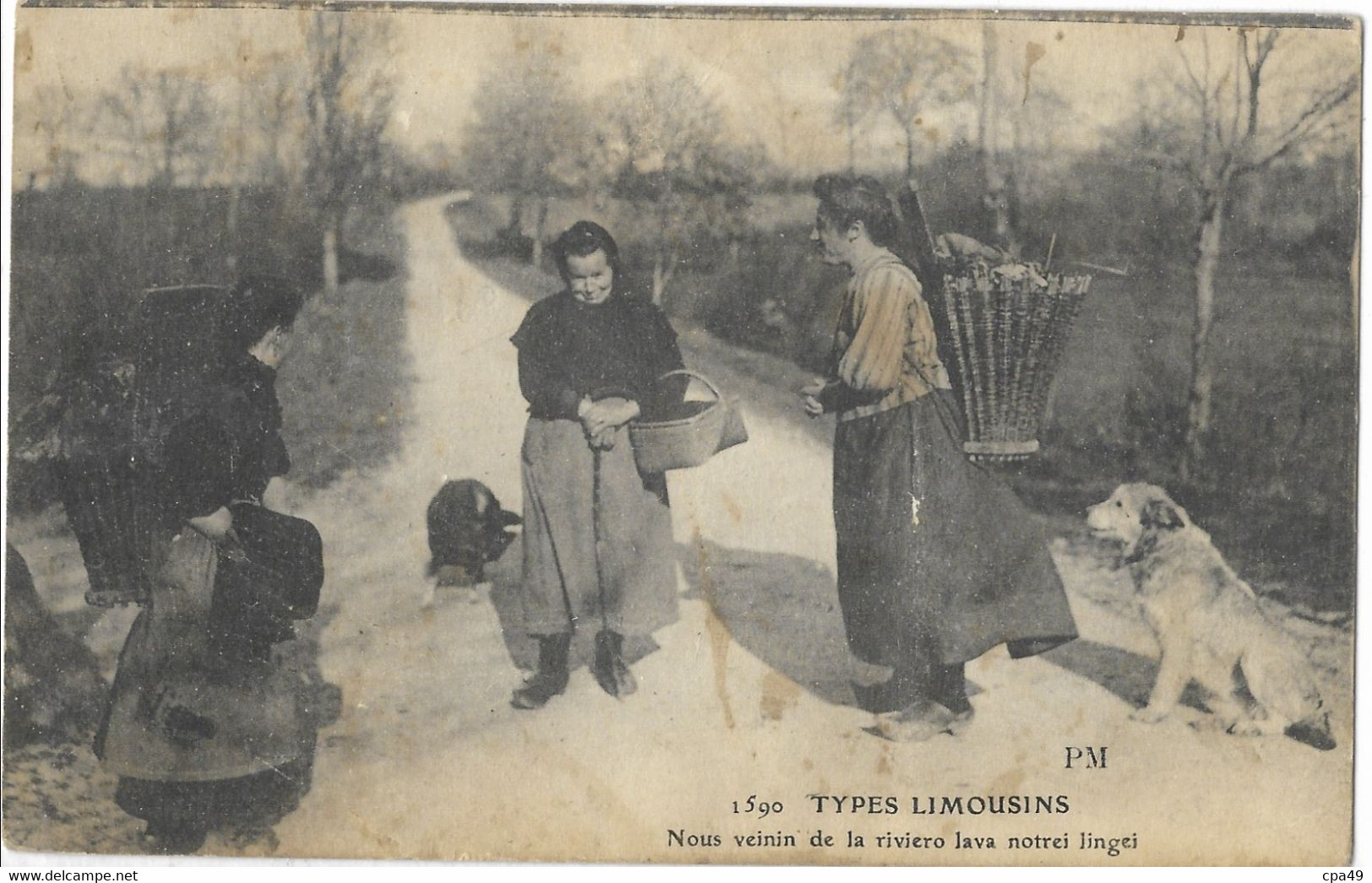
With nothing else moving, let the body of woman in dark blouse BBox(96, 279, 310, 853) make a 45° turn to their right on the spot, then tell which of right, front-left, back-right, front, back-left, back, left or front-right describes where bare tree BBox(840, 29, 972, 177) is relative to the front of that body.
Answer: front-left

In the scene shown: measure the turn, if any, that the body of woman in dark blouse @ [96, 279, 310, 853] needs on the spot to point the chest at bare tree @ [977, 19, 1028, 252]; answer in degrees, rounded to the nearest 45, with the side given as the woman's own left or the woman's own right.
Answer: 0° — they already face it

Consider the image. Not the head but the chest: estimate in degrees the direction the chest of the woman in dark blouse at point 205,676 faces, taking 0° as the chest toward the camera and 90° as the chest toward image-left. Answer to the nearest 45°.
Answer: approximately 270°

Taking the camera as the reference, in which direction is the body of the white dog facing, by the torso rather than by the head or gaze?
to the viewer's left

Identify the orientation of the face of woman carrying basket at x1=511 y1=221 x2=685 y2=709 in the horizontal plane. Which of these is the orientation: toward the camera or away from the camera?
toward the camera

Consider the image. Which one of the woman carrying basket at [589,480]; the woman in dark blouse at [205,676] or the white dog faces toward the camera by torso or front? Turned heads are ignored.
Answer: the woman carrying basket

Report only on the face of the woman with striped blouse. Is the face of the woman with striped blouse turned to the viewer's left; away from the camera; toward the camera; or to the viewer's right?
to the viewer's left

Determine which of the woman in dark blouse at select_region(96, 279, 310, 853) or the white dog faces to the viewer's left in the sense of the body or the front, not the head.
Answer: the white dog

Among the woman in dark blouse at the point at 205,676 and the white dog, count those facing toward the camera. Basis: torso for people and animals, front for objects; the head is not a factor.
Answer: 0

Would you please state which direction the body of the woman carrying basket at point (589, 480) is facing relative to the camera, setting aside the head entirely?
toward the camera

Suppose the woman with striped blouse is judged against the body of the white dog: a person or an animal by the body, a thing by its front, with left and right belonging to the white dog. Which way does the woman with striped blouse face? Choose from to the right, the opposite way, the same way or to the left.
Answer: the same way

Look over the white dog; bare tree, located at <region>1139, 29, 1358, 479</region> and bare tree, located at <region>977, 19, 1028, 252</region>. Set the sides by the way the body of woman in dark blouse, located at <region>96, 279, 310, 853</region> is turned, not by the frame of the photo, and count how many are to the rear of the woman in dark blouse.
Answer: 0
